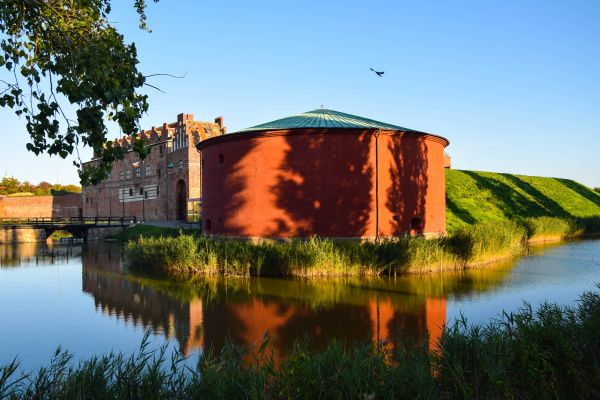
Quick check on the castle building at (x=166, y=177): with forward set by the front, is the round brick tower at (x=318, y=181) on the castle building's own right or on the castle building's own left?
on the castle building's own left

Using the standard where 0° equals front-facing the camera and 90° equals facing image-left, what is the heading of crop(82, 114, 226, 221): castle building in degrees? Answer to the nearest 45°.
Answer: approximately 45°
